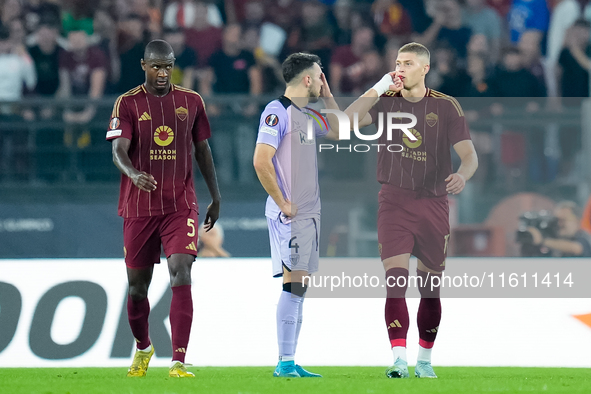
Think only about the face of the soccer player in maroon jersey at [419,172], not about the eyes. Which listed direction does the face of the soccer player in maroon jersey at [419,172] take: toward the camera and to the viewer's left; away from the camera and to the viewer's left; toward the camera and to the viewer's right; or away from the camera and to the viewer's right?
toward the camera and to the viewer's left

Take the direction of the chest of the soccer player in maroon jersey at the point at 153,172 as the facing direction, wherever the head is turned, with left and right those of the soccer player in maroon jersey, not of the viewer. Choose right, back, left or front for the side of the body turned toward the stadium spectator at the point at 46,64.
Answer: back

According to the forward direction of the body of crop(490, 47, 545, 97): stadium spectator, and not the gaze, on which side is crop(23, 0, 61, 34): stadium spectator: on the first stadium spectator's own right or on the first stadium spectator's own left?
on the first stadium spectator's own right

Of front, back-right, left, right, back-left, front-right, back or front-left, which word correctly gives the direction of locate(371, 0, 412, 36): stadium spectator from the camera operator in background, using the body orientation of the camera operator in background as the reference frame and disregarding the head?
right

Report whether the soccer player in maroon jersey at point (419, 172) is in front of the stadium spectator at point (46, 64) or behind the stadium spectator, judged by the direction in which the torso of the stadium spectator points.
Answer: in front

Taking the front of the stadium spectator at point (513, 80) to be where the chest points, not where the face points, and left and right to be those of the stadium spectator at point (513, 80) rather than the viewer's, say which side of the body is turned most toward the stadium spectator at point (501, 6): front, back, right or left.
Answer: back

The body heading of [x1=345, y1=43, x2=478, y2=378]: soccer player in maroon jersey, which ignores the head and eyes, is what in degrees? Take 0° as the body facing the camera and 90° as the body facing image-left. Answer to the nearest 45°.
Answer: approximately 0°

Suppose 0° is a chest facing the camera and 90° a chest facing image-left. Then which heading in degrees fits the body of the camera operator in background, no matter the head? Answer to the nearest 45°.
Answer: approximately 45°

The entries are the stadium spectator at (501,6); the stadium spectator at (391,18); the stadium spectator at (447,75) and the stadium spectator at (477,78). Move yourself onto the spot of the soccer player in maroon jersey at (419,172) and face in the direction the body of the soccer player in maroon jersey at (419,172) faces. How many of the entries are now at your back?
4

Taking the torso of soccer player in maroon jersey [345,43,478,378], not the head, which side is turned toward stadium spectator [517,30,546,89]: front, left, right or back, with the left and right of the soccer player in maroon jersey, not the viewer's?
back

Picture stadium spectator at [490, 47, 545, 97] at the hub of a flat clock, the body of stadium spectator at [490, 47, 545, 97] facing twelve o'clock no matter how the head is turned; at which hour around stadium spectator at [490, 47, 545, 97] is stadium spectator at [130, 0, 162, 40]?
stadium spectator at [130, 0, 162, 40] is roughly at 3 o'clock from stadium spectator at [490, 47, 545, 97].

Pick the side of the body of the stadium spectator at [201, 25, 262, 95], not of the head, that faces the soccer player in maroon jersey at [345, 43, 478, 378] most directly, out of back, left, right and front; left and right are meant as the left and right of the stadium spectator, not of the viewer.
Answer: front
